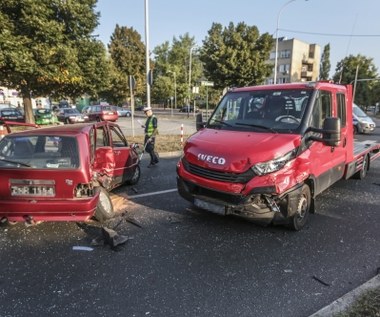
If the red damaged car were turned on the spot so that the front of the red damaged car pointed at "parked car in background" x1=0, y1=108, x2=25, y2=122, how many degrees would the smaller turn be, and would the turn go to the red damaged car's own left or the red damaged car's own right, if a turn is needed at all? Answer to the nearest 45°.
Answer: approximately 45° to the red damaged car's own left

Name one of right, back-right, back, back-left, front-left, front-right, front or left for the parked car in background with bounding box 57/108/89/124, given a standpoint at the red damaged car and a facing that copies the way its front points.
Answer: front-left

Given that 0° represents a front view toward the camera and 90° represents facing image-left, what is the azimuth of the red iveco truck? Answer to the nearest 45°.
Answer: approximately 45°

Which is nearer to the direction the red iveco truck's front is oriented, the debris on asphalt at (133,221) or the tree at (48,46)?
the debris on asphalt

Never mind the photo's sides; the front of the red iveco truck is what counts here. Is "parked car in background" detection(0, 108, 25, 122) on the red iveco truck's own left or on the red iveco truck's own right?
on the red iveco truck's own right

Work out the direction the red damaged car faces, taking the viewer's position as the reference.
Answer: facing away from the viewer and to the right of the viewer
